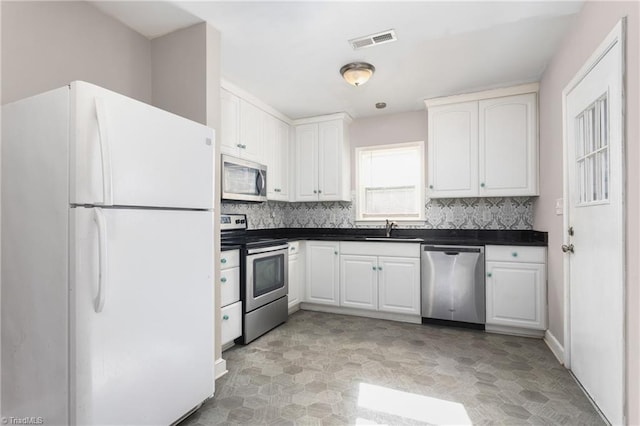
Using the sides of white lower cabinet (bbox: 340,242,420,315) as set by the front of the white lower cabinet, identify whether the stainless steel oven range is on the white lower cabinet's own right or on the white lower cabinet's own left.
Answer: on the white lower cabinet's own right

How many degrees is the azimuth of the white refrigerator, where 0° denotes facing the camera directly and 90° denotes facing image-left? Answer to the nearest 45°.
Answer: approximately 315°

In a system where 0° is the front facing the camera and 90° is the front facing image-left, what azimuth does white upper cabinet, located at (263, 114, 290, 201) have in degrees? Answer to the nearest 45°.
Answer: approximately 315°

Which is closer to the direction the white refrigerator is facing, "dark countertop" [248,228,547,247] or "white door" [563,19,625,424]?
the white door

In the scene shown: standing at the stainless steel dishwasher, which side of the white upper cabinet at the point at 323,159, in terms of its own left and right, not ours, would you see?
left

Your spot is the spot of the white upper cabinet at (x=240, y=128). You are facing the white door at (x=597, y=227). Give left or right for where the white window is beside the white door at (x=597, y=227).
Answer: left

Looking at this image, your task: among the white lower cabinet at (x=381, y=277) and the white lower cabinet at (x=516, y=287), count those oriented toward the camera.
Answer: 2

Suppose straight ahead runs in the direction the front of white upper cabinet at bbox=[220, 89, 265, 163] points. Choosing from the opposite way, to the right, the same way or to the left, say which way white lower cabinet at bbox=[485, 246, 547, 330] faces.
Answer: to the right

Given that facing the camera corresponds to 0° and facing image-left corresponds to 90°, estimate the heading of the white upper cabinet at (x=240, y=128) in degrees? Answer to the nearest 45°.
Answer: approximately 315°

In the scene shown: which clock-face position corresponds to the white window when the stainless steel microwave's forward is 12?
The white window is roughly at 10 o'clock from the stainless steel microwave.
